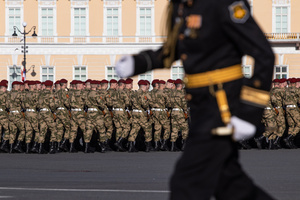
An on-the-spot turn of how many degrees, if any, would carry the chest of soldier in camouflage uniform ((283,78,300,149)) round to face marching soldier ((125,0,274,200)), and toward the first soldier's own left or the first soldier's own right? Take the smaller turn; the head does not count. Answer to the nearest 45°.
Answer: approximately 90° to the first soldier's own right
